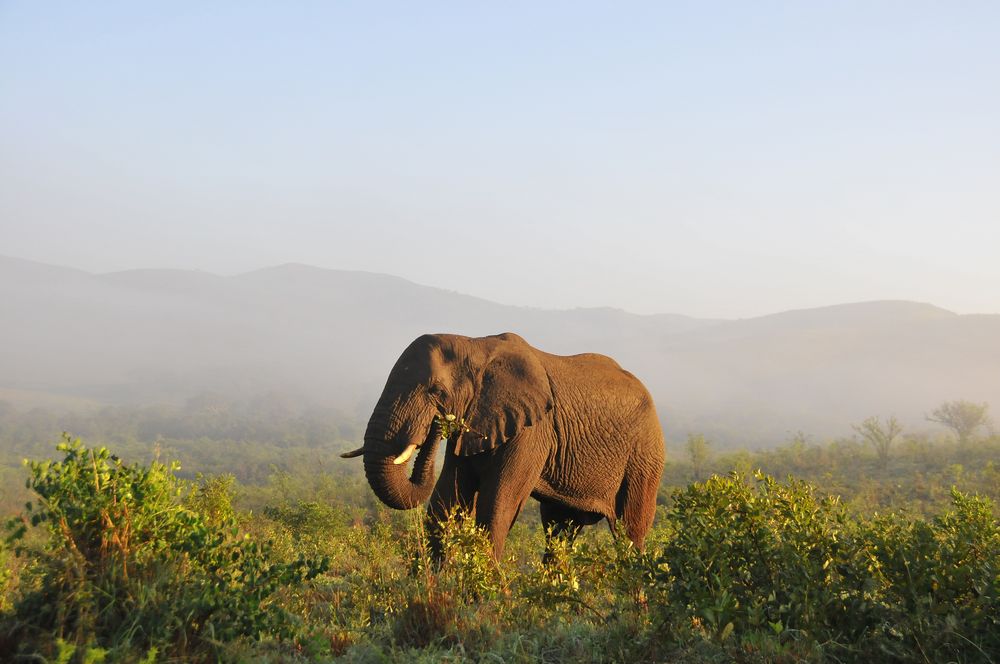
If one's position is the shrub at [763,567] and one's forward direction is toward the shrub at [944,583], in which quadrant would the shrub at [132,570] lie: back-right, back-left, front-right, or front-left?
back-right

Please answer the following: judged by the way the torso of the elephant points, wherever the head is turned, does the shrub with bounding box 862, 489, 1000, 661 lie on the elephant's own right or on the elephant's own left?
on the elephant's own left

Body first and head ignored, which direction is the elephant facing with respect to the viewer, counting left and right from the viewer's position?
facing the viewer and to the left of the viewer

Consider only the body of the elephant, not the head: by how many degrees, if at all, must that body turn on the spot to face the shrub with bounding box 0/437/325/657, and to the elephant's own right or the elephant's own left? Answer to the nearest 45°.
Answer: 0° — it already faces it

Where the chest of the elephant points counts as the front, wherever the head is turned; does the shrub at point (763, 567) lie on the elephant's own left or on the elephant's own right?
on the elephant's own left
